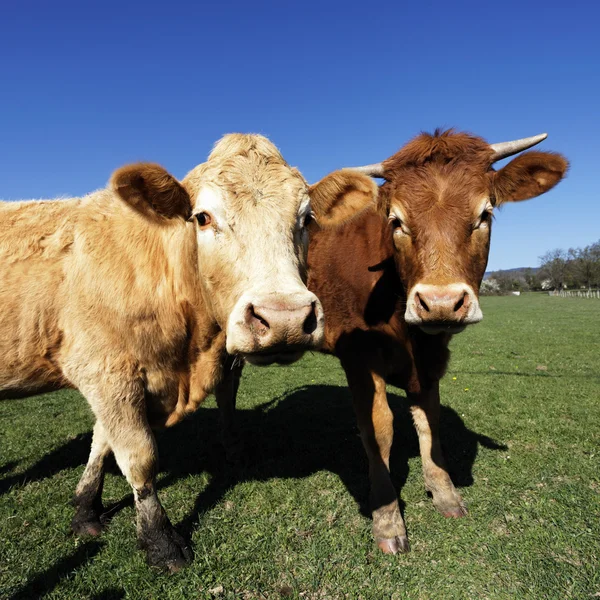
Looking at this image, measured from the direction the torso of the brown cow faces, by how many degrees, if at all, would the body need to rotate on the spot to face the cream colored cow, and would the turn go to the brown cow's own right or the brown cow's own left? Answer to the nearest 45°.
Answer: approximately 90° to the brown cow's own right

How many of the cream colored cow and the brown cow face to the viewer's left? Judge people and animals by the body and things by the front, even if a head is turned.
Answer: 0

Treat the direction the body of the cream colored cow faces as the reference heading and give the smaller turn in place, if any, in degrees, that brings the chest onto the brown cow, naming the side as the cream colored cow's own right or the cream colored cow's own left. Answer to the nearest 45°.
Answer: approximately 45° to the cream colored cow's own left

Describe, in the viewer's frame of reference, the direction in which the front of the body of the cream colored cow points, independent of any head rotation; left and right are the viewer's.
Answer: facing the viewer and to the right of the viewer

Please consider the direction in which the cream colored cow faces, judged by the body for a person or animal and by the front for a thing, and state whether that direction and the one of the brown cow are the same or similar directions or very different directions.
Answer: same or similar directions
